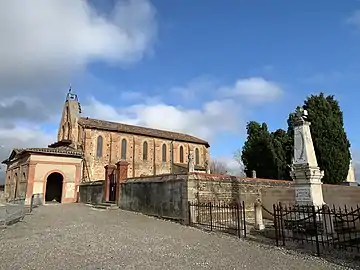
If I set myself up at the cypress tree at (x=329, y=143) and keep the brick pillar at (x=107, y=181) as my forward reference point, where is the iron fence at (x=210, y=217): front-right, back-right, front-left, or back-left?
front-left

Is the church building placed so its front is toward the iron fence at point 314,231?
no

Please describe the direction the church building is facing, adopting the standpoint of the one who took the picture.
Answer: facing the viewer and to the left of the viewer

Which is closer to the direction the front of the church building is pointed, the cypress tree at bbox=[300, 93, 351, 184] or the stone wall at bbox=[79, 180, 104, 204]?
the stone wall

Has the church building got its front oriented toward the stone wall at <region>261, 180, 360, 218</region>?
no

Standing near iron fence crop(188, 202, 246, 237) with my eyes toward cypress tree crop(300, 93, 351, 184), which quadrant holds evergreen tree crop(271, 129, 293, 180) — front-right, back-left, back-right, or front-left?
front-left

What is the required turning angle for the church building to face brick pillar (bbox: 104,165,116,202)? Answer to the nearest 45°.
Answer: approximately 45° to its left

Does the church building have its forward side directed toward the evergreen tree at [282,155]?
no

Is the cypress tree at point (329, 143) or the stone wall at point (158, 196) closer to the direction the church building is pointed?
the stone wall

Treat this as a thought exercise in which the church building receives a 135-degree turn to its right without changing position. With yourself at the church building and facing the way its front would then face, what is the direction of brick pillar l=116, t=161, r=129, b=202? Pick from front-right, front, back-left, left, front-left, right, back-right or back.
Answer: back

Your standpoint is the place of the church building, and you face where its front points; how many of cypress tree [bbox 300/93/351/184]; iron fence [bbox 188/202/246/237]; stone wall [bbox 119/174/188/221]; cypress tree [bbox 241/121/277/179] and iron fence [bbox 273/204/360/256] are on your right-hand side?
0

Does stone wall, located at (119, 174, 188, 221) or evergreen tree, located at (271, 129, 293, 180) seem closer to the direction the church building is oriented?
the stone wall

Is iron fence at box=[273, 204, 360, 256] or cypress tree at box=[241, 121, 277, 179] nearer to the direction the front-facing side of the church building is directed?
the iron fence

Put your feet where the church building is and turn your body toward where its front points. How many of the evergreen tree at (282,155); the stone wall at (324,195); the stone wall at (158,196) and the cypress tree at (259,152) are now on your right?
0
